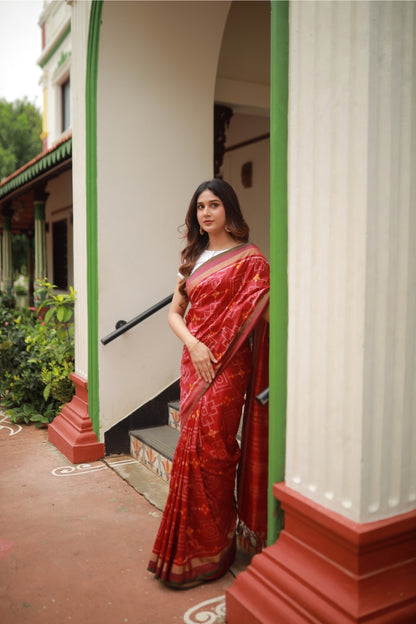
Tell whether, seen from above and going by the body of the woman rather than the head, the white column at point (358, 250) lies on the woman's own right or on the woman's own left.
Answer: on the woman's own left

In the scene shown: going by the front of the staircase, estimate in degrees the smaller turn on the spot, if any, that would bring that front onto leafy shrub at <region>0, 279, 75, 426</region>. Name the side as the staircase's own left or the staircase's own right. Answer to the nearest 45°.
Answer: approximately 90° to the staircase's own right

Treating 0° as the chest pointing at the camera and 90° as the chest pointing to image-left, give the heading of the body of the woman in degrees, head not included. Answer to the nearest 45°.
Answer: approximately 45°

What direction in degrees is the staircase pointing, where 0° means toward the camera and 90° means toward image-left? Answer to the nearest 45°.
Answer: approximately 45°

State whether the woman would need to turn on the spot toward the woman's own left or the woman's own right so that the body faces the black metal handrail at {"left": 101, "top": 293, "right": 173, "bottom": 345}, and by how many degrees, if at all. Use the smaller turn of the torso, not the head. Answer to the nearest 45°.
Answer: approximately 135° to the woman's own right

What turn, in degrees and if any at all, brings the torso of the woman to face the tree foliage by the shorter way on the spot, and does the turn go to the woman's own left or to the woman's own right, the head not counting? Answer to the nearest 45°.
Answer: approximately 135° to the woman's own right

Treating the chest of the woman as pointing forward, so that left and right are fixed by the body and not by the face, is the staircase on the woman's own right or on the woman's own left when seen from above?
on the woman's own right
